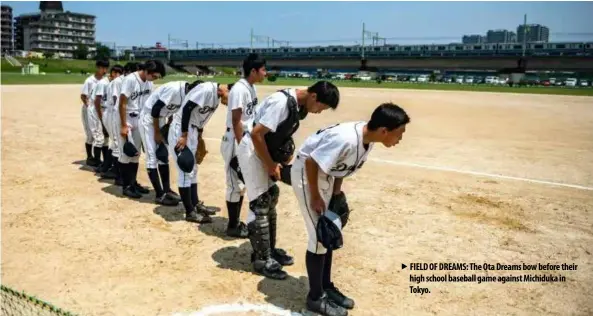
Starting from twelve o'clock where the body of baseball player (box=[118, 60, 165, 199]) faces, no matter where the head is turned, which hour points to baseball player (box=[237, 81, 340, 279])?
baseball player (box=[237, 81, 340, 279]) is roughly at 1 o'clock from baseball player (box=[118, 60, 165, 199]).

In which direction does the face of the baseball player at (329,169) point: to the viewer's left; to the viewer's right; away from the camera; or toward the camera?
to the viewer's right

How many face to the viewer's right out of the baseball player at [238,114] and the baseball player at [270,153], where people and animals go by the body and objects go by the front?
2

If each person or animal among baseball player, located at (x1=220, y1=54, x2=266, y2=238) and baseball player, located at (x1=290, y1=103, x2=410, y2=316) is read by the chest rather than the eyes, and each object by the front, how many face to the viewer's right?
2

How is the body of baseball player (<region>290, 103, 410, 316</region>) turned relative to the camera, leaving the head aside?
to the viewer's right

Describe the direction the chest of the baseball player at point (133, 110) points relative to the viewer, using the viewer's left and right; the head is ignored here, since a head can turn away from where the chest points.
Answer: facing the viewer and to the right of the viewer

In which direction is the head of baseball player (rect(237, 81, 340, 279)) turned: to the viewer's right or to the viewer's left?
to the viewer's right

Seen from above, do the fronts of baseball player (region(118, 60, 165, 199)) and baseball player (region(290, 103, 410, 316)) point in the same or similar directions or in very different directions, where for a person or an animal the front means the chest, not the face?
same or similar directions

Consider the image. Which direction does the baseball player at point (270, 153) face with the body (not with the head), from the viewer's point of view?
to the viewer's right

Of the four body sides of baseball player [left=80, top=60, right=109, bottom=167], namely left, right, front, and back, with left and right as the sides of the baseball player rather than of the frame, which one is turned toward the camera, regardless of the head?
right

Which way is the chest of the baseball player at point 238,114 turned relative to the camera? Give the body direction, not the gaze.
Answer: to the viewer's right
